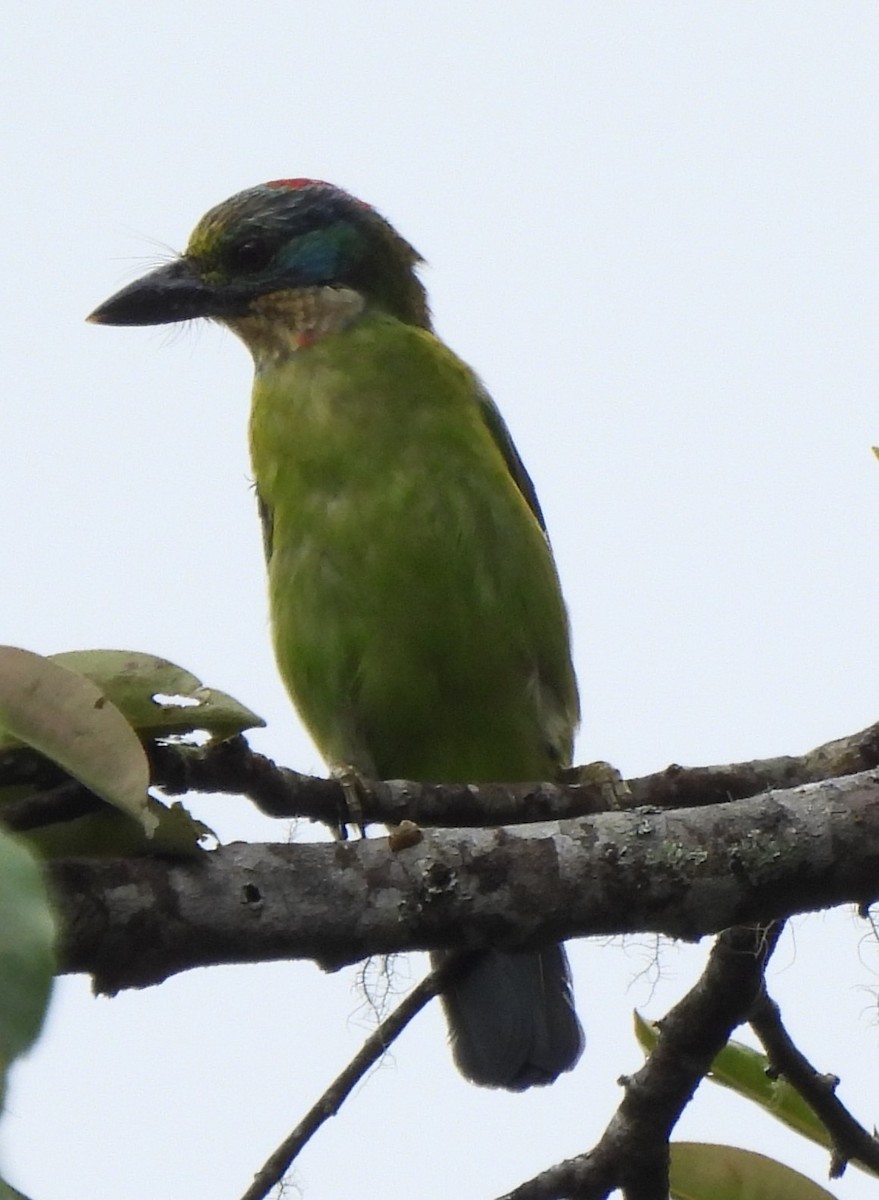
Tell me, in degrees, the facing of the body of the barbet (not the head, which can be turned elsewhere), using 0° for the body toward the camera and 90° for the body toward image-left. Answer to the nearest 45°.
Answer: approximately 45°
